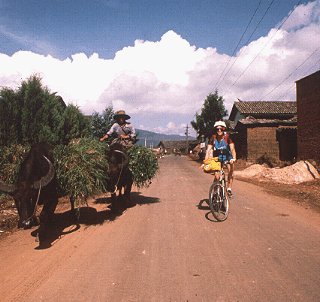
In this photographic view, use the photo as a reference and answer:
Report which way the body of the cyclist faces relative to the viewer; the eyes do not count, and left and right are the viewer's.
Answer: facing the viewer

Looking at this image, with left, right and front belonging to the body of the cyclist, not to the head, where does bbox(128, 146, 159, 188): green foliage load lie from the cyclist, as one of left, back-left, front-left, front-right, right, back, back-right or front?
right

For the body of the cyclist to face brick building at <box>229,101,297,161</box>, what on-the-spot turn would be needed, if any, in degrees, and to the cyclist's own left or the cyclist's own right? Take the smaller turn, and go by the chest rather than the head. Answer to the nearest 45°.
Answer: approximately 180°

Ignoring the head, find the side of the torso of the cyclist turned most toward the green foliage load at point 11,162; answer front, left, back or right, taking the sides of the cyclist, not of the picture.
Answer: right

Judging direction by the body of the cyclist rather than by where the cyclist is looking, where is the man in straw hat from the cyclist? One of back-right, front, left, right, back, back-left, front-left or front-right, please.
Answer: right

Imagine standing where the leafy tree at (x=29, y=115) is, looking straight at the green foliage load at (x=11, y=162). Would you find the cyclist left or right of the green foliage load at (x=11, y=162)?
left

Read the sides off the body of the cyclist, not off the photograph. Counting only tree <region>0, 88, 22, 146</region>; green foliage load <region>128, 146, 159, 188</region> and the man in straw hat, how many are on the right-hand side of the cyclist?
3

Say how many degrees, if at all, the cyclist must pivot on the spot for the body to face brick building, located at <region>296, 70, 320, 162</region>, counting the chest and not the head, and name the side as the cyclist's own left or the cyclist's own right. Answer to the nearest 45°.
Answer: approximately 135° to the cyclist's own left

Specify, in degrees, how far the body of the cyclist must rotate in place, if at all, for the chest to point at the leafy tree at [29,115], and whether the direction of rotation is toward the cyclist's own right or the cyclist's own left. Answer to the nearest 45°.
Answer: approximately 90° to the cyclist's own right

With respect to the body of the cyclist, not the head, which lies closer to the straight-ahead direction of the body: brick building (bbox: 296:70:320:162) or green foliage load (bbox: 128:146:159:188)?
the green foliage load
